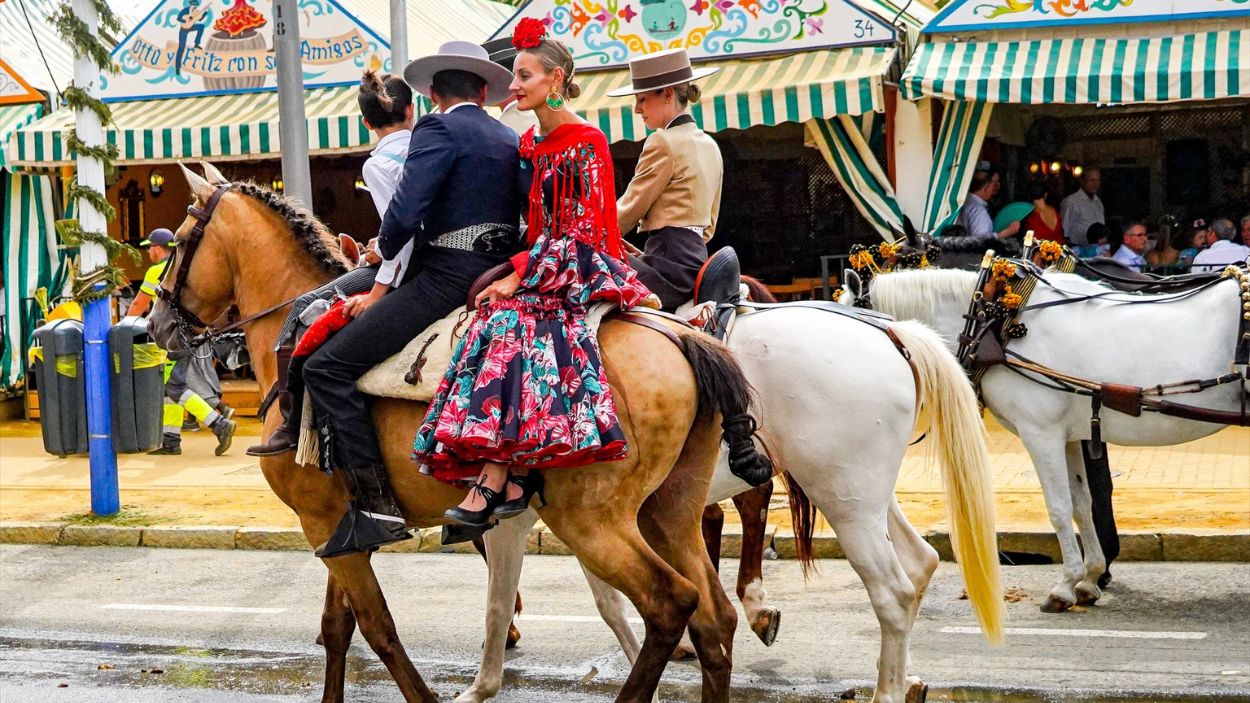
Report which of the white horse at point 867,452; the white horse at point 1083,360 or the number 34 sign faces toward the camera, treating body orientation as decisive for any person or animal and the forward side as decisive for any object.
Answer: the number 34 sign

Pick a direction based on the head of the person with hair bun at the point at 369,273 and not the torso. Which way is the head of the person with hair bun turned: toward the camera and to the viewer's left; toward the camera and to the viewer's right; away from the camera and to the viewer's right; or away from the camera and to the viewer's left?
away from the camera and to the viewer's left

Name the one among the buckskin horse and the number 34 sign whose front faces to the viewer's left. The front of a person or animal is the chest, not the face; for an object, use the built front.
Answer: the buckskin horse

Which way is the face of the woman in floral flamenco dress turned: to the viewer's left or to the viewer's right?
to the viewer's left

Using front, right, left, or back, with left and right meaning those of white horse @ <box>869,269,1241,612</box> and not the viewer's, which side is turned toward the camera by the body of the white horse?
left

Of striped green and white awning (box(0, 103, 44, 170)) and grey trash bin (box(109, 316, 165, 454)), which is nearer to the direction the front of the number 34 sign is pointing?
the grey trash bin

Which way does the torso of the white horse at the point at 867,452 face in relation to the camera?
to the viewer's left

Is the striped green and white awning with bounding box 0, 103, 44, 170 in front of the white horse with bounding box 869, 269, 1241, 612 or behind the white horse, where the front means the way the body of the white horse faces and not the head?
in front

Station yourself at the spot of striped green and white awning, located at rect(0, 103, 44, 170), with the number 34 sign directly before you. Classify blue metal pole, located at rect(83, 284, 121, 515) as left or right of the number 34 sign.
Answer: right

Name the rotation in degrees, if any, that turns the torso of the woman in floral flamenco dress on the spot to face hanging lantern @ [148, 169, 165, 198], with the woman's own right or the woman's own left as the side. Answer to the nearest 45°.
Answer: approximately 135° to the woman's own right

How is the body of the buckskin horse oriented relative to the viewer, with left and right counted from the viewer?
facing to the left of the viewer

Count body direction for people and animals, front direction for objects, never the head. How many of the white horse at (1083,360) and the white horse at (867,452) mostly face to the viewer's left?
2

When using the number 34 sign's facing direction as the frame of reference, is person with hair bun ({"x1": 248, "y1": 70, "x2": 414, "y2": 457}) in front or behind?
in front

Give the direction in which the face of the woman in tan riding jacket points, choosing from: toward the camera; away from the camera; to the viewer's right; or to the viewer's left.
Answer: to the viewer's left

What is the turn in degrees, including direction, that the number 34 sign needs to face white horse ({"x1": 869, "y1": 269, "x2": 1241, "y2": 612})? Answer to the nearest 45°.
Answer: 0° — it already faces it

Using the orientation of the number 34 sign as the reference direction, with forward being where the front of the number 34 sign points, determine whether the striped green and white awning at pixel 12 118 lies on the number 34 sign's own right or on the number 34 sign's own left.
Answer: on the number 34 sign's own right
